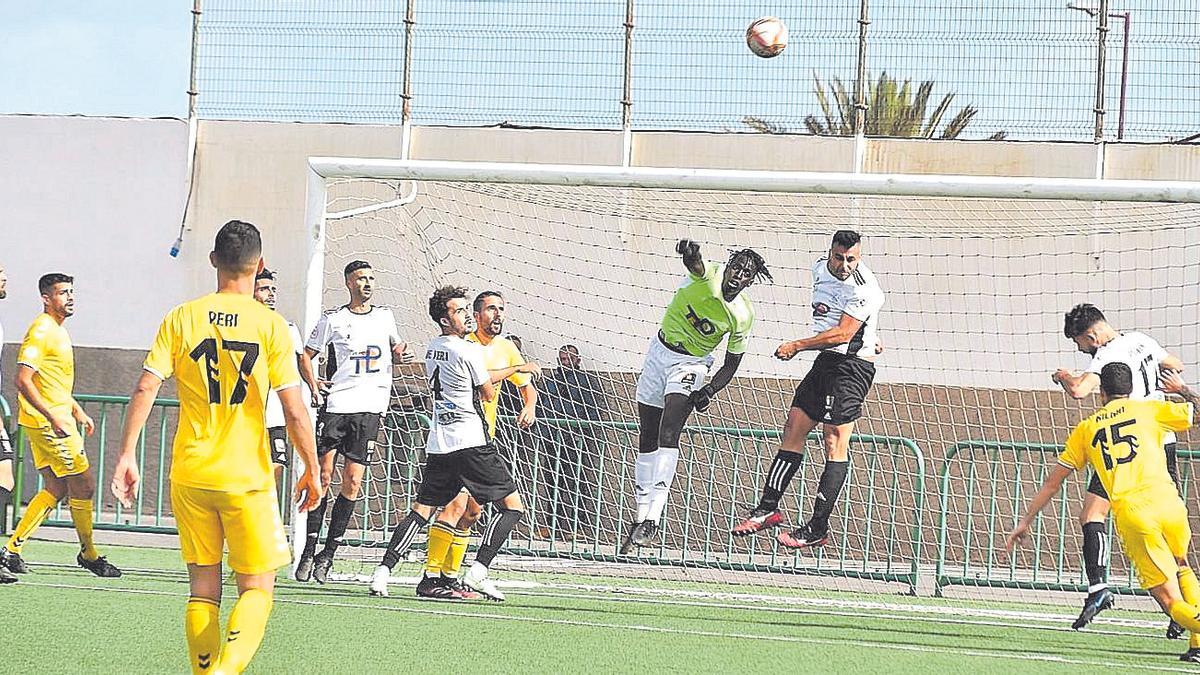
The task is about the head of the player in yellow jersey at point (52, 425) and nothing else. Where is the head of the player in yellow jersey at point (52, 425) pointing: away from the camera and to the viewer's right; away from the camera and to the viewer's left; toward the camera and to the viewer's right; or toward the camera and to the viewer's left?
toward the camera and to the viewer's right

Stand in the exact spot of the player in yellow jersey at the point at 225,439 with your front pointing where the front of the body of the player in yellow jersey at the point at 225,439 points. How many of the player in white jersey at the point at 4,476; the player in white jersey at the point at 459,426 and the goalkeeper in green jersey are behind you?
0

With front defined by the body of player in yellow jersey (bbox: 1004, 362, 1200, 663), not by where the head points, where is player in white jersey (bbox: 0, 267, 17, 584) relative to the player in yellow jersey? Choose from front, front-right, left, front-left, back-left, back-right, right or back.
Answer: left

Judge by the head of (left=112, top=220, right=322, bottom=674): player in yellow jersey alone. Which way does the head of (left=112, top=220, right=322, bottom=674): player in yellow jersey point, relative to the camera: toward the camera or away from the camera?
away from the camera

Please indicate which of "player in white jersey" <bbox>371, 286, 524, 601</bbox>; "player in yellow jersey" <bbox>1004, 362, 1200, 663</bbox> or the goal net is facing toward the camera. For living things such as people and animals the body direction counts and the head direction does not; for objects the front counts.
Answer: the goal net

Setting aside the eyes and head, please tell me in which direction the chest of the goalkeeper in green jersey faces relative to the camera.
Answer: toward the camera

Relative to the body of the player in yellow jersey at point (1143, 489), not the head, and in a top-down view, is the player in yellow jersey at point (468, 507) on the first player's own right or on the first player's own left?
on the first player's own left

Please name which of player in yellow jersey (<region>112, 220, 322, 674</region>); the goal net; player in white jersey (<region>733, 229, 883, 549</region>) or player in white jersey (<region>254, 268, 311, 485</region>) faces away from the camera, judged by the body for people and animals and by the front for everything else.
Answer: the player in yellow jersey

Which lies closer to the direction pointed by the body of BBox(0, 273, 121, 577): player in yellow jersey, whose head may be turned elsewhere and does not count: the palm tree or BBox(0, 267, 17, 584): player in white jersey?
the palm tree

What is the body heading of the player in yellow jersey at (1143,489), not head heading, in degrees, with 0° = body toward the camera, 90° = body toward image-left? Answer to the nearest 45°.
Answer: approximately 180°

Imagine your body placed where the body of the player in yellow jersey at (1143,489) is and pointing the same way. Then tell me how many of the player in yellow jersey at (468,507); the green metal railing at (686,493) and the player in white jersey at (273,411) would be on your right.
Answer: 0

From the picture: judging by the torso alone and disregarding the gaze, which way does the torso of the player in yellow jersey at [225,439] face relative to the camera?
away from the camera

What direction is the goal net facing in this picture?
toward the camera

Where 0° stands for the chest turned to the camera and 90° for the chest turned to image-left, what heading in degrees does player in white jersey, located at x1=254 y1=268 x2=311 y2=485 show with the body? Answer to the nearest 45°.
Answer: approximately 315°

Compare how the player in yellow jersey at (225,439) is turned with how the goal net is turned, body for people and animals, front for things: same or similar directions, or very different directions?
very different directions

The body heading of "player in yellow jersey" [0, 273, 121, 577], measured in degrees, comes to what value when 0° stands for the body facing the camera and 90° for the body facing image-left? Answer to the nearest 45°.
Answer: approximately 315°

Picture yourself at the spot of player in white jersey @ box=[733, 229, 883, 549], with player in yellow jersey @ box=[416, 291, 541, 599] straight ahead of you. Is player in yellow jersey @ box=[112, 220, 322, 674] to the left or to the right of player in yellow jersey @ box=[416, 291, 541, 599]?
left

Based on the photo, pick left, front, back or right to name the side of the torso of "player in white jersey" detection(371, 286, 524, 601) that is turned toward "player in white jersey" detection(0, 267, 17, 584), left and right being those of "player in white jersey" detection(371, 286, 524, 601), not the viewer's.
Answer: left
